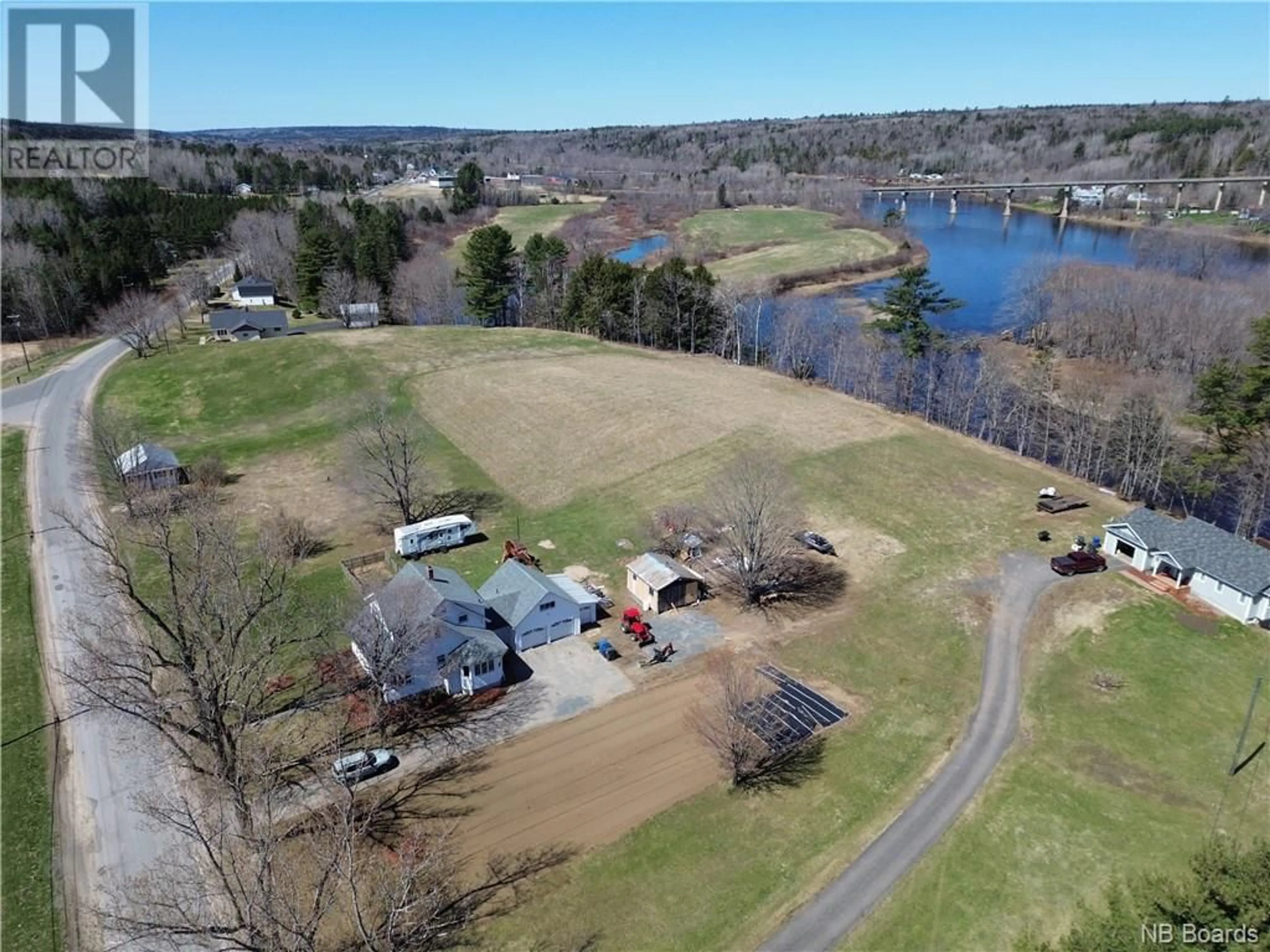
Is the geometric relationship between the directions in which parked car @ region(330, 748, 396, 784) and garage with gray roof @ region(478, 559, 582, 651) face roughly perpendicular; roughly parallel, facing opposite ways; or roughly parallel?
roughly perpendicular

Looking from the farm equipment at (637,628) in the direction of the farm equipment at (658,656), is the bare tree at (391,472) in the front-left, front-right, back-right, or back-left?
back-right

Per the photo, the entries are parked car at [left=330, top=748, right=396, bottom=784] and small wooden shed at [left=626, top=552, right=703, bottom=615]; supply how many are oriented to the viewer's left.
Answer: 0

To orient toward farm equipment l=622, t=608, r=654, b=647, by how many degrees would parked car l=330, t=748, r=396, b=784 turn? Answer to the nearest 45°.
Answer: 0° — it already faces it

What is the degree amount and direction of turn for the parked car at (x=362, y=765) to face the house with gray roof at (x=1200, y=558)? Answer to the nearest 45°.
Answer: approximately 45° to its right

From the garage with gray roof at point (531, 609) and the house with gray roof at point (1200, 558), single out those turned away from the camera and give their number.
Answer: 0

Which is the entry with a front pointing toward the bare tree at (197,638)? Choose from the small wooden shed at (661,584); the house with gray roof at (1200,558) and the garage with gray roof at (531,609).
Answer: the house with gray roof at (1200,558)

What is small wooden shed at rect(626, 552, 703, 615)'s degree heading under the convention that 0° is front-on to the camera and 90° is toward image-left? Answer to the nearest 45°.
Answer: approximately 315°

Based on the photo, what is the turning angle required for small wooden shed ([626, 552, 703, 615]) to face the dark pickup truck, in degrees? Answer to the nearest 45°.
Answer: approximately 45° to its left

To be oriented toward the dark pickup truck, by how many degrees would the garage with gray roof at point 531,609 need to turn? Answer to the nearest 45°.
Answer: approximately 45° to its left

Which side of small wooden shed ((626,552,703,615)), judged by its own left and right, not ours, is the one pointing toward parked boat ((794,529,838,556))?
left
